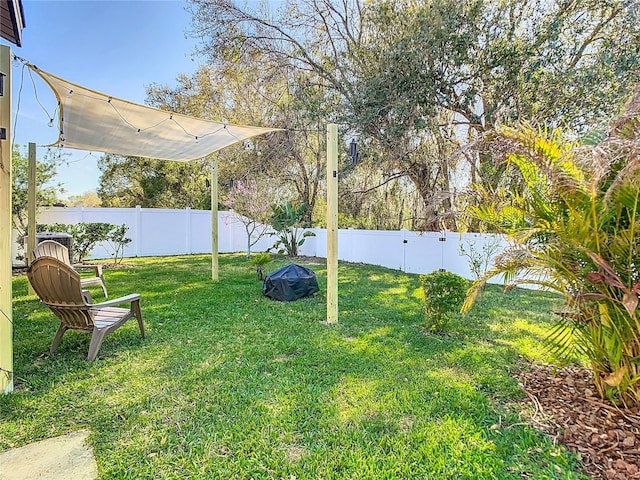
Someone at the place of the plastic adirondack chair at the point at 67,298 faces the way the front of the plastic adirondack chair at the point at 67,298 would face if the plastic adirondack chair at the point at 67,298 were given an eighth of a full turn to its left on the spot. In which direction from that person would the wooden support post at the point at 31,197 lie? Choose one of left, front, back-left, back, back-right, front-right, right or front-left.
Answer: front

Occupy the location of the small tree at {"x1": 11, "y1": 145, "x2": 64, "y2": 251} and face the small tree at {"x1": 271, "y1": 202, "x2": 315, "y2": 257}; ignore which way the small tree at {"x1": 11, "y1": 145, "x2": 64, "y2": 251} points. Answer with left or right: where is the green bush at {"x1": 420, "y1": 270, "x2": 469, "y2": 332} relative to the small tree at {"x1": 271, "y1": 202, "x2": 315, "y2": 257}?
right

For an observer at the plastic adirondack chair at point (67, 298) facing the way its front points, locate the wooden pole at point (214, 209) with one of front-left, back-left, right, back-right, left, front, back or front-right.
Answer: front

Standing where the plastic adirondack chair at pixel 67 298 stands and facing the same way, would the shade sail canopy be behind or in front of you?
in front

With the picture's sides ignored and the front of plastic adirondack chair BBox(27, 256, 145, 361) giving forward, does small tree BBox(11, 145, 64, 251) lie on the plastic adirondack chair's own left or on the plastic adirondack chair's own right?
on the plastic adirondack chair's own left

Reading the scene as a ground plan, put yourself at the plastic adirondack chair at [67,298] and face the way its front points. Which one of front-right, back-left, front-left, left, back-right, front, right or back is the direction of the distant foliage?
front-left

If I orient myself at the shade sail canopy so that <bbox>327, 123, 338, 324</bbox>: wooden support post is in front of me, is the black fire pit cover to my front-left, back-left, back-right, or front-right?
front-left

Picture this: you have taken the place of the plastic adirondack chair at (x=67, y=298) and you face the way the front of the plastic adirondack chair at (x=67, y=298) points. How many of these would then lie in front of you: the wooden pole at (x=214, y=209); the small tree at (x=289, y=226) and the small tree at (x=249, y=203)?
3

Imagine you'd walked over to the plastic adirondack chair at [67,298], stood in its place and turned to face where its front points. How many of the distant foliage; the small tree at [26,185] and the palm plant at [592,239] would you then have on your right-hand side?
1

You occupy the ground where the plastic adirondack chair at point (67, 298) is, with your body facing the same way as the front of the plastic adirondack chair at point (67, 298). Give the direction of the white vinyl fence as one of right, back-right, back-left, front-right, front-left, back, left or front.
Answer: front

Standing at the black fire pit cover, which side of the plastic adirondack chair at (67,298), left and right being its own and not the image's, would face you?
front

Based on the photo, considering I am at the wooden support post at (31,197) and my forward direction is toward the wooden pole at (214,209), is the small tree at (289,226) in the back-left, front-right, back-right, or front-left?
front-left

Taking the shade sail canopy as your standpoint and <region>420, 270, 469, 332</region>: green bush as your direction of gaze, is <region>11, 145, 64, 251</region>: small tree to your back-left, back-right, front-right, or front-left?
back-left

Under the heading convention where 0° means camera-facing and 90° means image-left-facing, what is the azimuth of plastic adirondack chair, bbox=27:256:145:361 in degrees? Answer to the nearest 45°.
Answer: approximately 225°
